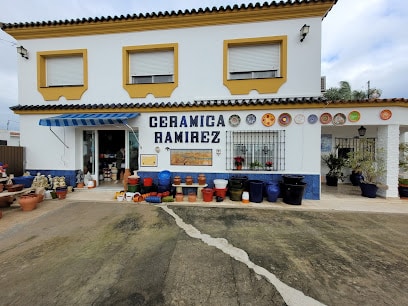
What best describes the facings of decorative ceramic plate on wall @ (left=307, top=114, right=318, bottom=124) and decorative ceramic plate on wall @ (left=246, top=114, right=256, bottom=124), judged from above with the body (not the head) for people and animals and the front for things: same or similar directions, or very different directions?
same or similar directions

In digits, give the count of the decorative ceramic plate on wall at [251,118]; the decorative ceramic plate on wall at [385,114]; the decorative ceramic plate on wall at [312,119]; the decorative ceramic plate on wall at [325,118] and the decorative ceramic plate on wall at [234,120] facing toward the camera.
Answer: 5

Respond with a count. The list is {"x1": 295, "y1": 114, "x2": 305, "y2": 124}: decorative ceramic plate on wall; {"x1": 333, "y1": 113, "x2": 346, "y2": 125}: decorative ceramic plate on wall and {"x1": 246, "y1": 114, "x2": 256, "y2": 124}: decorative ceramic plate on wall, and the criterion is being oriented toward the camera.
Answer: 3

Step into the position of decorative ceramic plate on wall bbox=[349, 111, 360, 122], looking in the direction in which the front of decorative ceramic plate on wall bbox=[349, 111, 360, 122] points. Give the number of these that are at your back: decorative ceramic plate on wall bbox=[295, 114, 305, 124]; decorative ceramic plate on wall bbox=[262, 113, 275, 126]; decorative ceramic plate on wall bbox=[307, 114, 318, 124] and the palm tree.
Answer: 1

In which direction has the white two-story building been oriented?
toward the camera

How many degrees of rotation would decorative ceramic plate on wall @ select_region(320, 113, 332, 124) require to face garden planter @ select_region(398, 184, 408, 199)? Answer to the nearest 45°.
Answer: approximately 135° to its left

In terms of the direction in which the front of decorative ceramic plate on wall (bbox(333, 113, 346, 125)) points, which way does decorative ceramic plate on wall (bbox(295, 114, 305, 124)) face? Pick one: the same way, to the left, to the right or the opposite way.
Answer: the same way

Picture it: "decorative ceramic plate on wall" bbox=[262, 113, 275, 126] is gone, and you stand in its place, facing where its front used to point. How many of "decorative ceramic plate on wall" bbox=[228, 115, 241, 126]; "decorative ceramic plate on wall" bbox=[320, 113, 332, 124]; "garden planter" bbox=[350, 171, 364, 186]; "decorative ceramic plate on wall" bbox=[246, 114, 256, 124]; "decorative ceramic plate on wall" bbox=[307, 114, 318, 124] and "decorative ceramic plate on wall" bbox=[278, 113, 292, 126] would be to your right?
2

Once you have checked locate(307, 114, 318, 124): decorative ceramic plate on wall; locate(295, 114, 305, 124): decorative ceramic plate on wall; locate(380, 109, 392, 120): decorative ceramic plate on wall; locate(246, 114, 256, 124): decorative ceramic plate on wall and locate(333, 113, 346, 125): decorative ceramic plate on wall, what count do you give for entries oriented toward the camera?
5

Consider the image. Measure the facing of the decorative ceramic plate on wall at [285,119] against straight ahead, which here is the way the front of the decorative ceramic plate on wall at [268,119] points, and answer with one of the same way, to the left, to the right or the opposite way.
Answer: the same way

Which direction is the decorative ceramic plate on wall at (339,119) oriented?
toward the camera

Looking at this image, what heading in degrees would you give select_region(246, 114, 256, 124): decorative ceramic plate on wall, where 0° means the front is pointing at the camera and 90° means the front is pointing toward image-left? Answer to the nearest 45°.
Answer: approximately 0°

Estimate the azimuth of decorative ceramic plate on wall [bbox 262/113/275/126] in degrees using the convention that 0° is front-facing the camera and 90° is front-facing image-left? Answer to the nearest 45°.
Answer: approximately 0°

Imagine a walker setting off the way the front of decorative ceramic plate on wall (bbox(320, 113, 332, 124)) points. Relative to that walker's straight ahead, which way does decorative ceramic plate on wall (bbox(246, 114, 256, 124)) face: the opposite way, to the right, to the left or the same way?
the same way

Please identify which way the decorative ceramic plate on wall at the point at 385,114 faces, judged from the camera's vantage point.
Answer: facing the viewer
